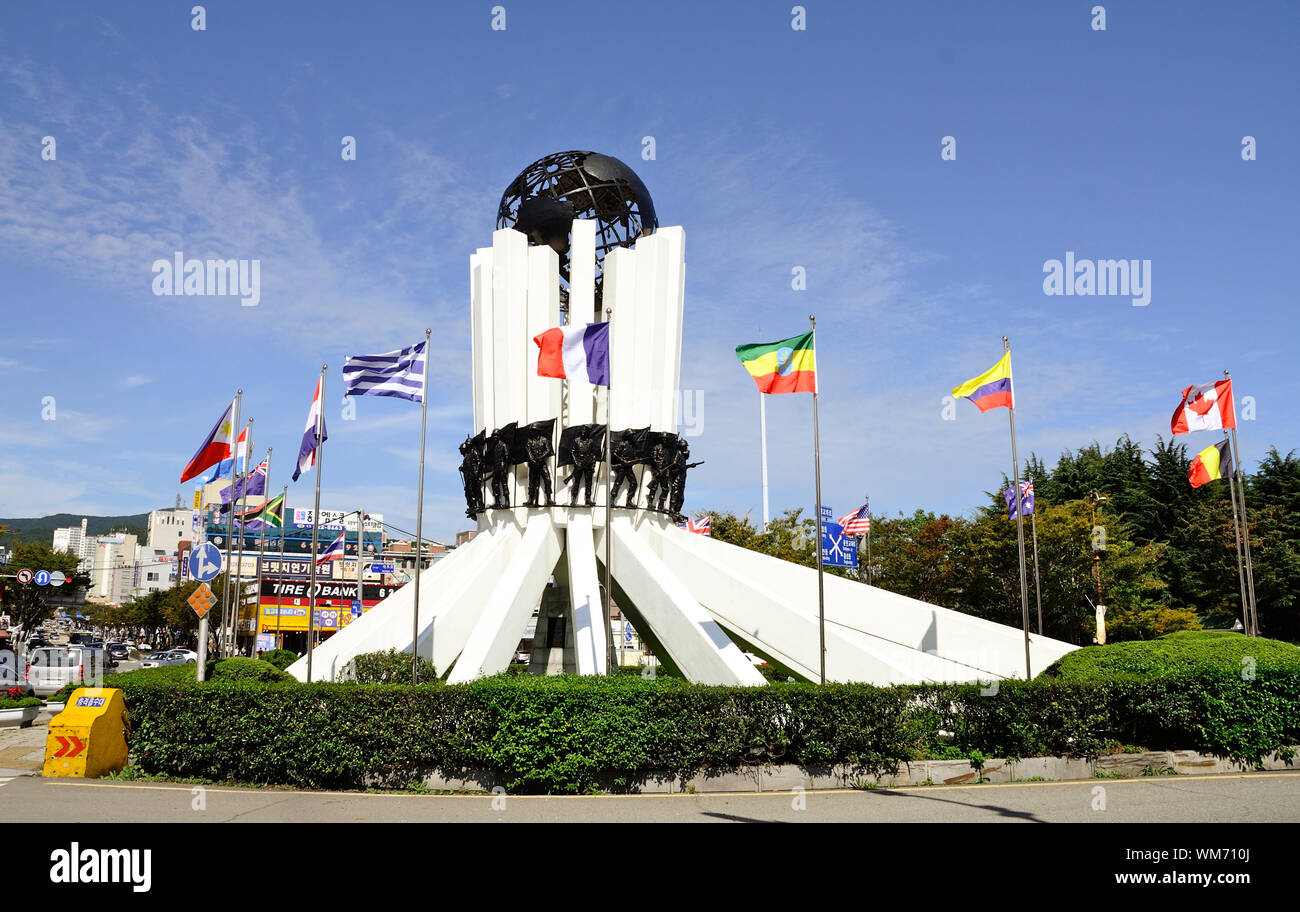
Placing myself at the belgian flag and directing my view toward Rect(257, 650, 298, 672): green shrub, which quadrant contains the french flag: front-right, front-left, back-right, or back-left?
front-left

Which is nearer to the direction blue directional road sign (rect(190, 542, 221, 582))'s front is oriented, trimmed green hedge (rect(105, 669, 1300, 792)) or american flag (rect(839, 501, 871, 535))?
the trimmed green hedge

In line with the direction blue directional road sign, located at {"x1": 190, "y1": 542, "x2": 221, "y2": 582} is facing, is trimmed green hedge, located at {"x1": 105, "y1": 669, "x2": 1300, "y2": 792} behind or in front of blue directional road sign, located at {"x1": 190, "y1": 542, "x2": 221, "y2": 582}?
in front

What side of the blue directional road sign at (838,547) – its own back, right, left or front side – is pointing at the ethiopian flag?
front

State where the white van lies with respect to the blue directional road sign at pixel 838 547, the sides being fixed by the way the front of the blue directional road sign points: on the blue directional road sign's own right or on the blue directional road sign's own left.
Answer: on the blue directional road sign's own right

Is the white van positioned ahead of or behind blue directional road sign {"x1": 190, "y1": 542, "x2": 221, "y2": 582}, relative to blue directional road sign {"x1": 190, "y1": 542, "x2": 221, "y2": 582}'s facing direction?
behind

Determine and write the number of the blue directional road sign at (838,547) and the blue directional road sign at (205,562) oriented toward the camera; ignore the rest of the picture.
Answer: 2

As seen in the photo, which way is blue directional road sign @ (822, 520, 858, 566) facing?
toward the camera

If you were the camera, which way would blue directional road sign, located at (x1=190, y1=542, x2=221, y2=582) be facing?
facing the viewer

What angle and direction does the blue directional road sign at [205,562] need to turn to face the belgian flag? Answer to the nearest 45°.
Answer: approximately 90° to its left
